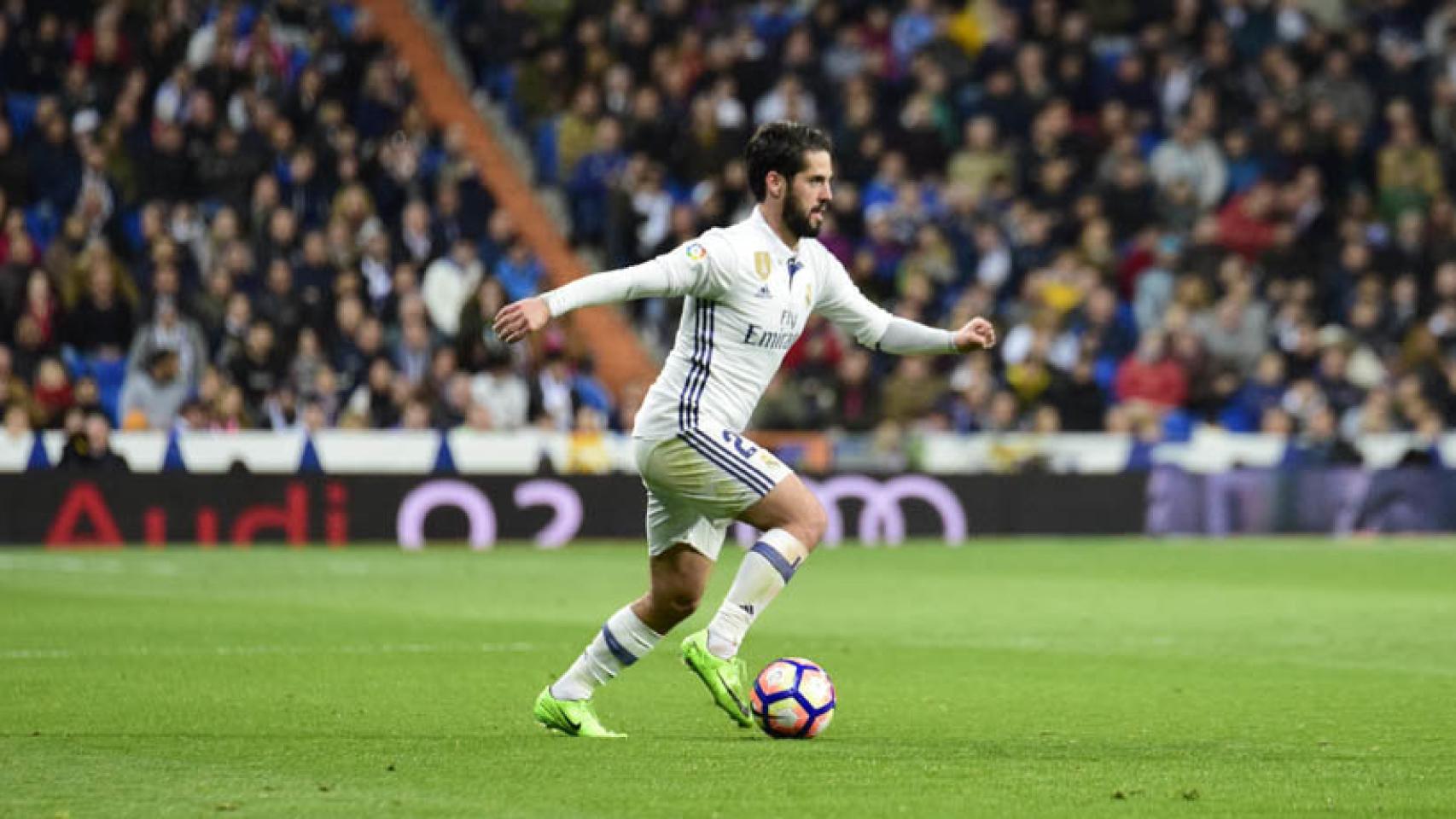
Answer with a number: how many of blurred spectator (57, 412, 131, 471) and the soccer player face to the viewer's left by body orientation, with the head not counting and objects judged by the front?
0

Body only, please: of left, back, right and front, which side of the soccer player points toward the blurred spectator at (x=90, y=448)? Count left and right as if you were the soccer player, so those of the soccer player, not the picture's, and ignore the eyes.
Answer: back

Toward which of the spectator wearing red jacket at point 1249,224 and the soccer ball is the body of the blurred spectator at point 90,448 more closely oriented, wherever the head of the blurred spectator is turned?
the soccer ball

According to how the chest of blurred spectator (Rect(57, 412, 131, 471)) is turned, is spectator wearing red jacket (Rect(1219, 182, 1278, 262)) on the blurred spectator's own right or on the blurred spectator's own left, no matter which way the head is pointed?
on the blurred spectator's own left

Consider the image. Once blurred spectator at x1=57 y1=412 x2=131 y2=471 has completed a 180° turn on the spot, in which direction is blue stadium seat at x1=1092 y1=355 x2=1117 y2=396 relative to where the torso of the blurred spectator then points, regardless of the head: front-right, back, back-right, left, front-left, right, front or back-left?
right

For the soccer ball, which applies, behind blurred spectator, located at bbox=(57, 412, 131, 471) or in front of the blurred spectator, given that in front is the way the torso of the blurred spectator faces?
in front

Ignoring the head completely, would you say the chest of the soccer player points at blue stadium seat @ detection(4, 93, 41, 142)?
no

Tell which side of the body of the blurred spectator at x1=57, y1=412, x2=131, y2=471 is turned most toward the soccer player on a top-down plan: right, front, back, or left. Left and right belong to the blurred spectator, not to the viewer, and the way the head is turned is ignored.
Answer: front

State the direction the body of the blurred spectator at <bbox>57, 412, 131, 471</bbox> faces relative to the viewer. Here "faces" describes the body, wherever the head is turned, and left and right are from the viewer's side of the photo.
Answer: facing the viewer

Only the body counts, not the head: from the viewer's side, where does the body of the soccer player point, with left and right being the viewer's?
facing the viewer and to the right of the viewer

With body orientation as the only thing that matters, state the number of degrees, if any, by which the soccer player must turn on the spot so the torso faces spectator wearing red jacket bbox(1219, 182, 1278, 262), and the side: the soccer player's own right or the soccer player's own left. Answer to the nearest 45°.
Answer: approximately 135° to the soccer player's own left

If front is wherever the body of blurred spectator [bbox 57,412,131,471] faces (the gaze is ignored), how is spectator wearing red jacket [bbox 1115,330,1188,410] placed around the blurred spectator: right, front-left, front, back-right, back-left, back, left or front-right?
left

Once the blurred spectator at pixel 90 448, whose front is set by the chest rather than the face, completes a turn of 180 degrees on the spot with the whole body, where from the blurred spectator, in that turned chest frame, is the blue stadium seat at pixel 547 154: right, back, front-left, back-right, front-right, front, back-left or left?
front-right
